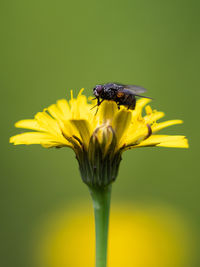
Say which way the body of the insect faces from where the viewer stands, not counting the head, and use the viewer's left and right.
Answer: facing to the left of the viewer
